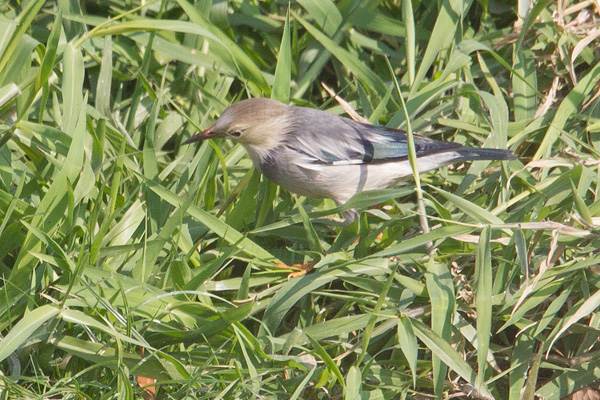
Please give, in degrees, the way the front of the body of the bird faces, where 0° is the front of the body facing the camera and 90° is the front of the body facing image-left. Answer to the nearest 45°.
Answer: approximately 90°
